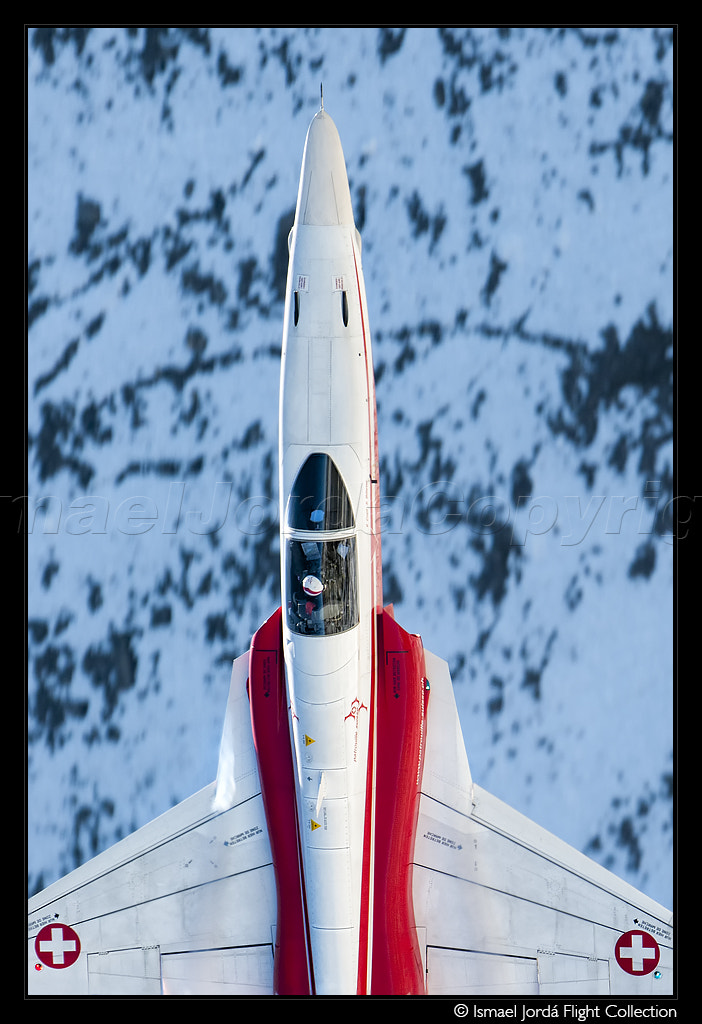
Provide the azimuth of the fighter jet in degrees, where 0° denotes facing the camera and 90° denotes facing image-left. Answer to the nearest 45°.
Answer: approximately 180°

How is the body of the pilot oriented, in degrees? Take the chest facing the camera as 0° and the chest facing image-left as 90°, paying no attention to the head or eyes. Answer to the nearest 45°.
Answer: approximately 180°
